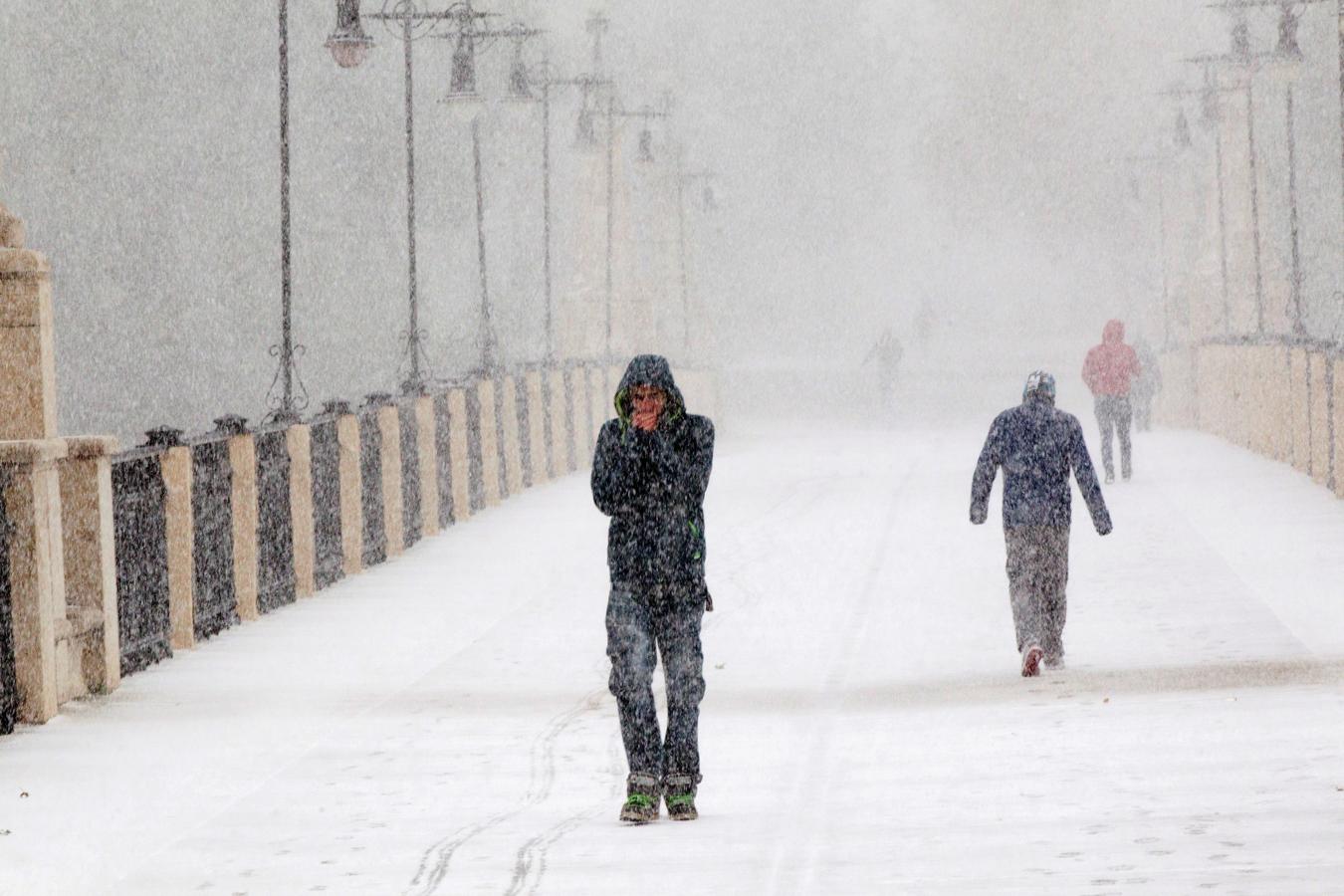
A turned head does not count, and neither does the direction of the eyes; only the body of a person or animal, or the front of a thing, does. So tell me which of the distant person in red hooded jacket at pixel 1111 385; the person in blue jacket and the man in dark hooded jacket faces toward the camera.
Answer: the man in dark hooded jacket

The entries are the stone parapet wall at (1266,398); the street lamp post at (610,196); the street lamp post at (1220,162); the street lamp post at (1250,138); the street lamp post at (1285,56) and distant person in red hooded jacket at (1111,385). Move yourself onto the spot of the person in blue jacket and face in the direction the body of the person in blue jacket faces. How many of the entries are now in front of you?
6

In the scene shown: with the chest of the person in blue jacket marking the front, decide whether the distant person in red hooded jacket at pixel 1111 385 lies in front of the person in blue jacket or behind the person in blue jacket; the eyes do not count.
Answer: in front

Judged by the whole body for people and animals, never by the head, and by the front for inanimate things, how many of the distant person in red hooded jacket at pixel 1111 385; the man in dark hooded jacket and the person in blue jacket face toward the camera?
1

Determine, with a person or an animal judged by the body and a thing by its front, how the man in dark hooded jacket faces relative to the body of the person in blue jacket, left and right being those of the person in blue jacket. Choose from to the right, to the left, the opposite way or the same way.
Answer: the opposite way

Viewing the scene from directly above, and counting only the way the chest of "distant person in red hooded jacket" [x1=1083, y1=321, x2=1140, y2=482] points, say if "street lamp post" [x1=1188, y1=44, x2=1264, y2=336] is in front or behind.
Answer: in front

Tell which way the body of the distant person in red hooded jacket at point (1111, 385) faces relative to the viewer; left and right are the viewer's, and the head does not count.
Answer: facing away from the viewer

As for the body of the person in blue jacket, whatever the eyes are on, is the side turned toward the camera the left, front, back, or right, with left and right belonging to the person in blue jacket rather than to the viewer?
back

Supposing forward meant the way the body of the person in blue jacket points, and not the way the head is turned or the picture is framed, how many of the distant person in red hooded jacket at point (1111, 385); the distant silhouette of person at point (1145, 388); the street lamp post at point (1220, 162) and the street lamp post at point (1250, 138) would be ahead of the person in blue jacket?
4

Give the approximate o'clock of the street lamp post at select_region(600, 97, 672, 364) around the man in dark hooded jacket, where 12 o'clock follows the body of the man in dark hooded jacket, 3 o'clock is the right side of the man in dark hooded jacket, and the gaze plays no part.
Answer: The street lamp post is roughly at 6 o'clock from the man in dark hooded jacket.

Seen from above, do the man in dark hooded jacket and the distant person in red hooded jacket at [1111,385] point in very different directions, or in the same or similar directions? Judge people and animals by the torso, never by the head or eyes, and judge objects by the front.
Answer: very different directions

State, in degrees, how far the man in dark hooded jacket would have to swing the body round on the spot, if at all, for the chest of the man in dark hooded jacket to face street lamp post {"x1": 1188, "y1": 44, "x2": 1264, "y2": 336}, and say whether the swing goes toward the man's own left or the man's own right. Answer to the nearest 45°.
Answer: approximately 180°

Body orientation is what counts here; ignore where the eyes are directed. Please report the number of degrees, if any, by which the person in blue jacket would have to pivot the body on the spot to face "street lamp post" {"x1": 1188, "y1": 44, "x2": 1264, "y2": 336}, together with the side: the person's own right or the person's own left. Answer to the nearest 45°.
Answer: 0° — they already face it
